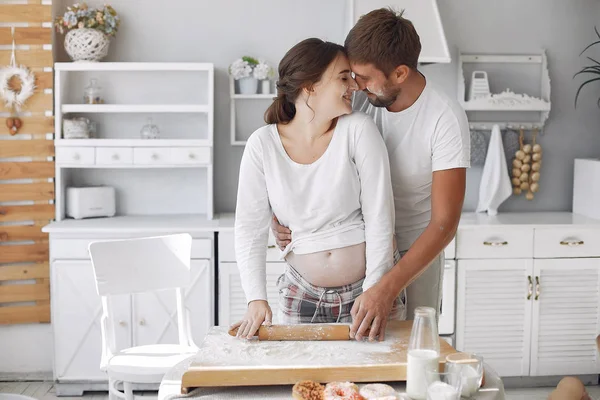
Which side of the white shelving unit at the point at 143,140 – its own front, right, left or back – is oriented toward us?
front

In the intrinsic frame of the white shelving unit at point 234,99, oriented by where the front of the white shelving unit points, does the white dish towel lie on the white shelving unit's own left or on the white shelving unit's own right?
on the white shelving unit's own left

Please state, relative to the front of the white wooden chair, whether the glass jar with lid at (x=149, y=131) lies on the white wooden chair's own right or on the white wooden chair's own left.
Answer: on the white wooden chair's own left

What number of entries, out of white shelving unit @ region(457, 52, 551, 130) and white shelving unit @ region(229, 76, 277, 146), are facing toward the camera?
2

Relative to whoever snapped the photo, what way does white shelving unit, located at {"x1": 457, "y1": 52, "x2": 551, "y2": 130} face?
facing the viewer

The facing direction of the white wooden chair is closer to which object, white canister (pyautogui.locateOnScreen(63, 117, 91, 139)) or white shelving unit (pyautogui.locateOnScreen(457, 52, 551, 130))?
the white shelving unit

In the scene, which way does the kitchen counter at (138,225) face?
toward the camera

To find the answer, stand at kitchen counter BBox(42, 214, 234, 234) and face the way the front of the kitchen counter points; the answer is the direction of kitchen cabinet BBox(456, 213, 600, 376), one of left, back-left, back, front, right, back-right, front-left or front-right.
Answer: left

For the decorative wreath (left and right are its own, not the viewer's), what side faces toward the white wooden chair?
front

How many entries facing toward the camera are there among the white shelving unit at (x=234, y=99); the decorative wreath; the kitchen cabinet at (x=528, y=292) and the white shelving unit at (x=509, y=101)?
4

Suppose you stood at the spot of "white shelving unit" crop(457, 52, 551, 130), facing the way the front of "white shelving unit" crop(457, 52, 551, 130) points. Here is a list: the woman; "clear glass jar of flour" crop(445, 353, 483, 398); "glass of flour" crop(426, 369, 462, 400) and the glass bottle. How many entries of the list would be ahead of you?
4

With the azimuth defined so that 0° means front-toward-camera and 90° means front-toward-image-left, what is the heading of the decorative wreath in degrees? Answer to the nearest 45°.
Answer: approximately 0°

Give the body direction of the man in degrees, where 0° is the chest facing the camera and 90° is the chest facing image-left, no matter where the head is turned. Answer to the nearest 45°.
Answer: approximately 45°
